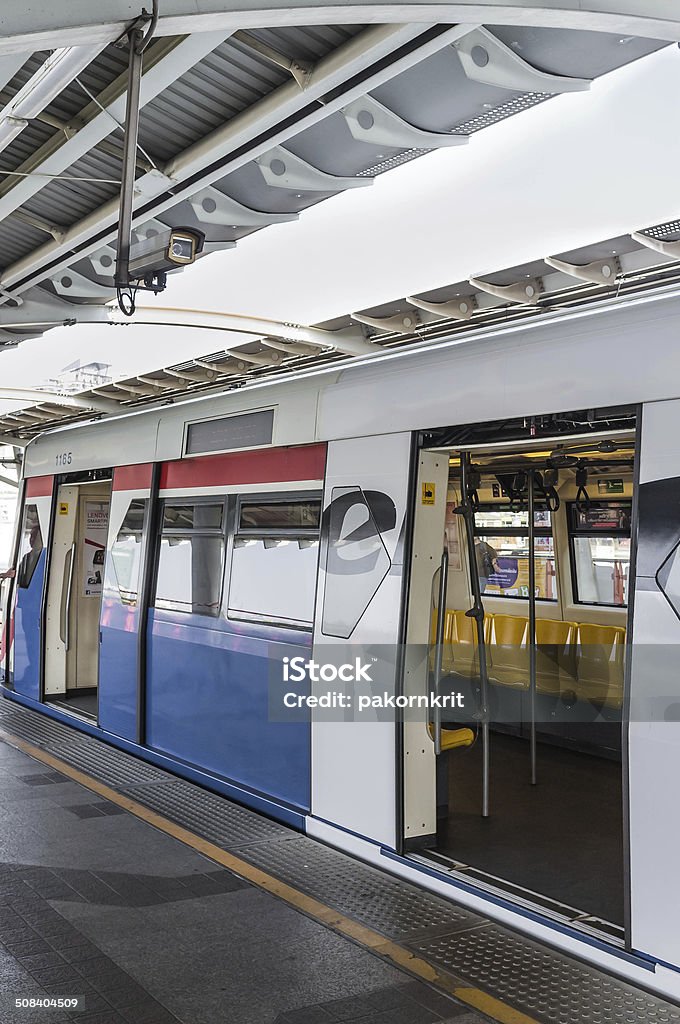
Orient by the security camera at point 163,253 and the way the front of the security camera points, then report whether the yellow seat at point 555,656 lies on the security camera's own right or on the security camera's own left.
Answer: on the security camera's own left

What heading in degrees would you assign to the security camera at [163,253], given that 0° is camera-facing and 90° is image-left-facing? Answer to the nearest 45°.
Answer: approximately 315°

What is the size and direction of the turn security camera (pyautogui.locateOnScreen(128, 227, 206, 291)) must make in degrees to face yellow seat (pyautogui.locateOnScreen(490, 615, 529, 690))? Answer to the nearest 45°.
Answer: approximately 90° to its left
